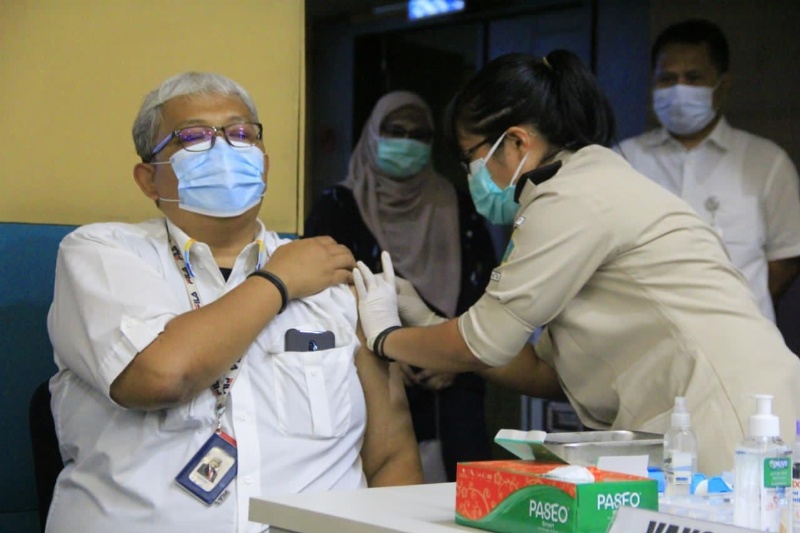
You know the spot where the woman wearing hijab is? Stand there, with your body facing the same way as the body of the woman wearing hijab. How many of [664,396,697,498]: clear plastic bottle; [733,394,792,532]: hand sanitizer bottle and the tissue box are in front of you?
3

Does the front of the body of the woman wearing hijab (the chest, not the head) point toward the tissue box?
yes

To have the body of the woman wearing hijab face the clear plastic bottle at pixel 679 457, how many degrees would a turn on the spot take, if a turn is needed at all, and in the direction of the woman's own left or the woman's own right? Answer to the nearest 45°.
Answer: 0° — they already face it

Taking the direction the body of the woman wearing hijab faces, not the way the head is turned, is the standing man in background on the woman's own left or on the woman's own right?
on the woman's own left

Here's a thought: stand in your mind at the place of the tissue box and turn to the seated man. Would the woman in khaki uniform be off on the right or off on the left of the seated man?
right

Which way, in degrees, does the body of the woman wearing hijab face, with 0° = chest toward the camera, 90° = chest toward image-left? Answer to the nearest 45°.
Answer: approximately 0°

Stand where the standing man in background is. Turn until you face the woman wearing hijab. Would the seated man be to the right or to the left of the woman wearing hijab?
left

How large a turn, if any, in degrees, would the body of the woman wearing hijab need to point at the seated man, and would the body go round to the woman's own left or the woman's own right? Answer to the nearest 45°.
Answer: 0° — they already face them

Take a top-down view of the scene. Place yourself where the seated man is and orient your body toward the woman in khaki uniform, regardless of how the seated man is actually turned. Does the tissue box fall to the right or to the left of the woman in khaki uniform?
right

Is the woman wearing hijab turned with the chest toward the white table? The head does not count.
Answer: yes
